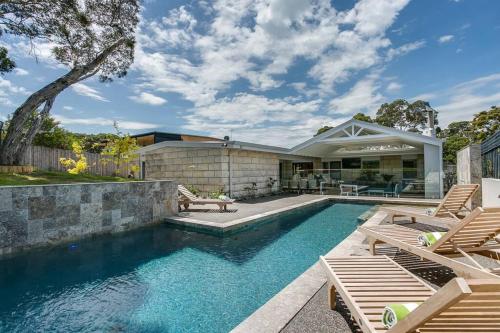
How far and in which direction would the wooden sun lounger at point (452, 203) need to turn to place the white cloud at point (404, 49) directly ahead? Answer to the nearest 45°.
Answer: approximately 45° to its right

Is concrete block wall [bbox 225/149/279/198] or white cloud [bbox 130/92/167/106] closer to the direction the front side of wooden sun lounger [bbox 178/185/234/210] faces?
the concrete block wall

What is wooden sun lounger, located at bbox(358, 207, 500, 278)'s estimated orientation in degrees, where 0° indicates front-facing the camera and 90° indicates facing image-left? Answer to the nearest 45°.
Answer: approximately 135°

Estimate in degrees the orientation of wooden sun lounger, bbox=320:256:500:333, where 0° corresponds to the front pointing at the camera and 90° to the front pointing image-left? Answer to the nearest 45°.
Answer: approximately 135°

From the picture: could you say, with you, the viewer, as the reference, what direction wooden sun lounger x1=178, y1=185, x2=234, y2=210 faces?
facing to the right of the viewer

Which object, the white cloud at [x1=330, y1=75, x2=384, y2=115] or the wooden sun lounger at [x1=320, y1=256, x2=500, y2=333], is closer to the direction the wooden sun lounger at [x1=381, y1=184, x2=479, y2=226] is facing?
the white cloud

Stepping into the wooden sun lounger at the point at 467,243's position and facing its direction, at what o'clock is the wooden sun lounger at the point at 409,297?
the wooden sun lounger at the point at 409,297 is roughly at 8 o'clock from the wooden sun lounger at the point at 467,243.

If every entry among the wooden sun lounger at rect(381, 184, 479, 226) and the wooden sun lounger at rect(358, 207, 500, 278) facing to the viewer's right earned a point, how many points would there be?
0

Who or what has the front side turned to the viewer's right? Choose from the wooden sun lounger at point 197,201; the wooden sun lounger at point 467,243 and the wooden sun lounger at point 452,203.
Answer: the wooden sun lounger at point 197,201
